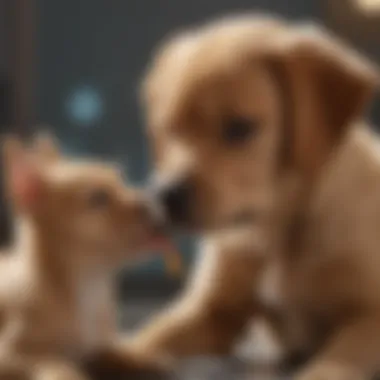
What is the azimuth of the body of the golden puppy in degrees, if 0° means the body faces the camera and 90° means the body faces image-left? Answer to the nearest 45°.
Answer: approximately 45°

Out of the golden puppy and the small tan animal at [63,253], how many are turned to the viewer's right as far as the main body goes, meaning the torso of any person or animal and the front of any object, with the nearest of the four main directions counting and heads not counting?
1

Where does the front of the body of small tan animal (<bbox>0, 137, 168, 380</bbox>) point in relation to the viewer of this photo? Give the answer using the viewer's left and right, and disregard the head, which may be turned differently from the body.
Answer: facing to the right of the viewer
